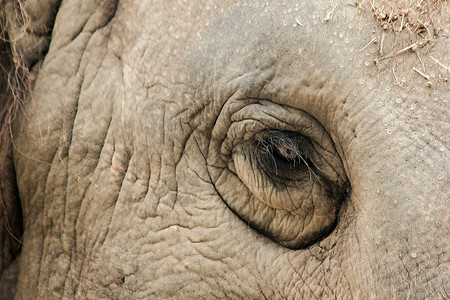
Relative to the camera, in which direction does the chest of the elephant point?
to the viewer's right
